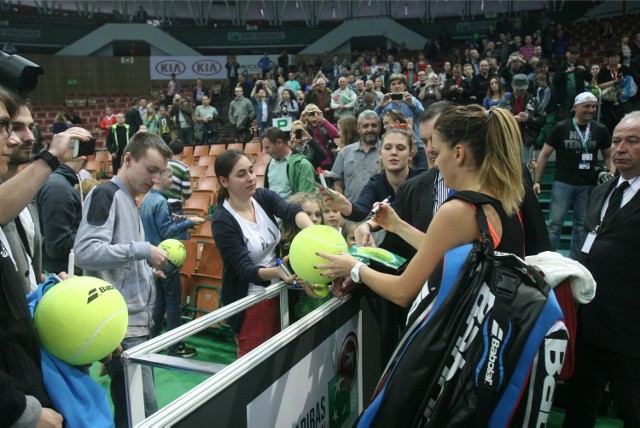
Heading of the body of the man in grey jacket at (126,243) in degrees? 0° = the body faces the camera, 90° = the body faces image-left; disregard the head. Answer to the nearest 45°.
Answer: approximately 315°

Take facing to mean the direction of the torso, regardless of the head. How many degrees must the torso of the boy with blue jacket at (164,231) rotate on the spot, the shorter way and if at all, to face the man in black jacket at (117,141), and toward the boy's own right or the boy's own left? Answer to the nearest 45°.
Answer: approximately 90° to the boy's own left

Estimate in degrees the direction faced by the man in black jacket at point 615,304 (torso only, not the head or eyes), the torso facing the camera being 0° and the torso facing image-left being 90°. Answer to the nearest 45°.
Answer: approximately 45°

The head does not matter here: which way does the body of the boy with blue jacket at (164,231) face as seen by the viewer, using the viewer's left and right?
facing to the right of the viewer

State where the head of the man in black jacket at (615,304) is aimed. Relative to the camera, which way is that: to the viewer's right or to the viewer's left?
to the viewer's left

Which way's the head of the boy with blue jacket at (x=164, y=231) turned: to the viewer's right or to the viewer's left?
to the viewer's right

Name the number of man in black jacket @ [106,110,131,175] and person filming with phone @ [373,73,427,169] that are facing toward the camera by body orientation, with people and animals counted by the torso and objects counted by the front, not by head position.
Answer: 2

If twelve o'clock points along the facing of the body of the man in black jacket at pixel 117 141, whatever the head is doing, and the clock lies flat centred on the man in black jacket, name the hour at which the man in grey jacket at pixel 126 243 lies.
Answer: The man in grey jacket is roughly at 12 o'clock from the man in black jacket.

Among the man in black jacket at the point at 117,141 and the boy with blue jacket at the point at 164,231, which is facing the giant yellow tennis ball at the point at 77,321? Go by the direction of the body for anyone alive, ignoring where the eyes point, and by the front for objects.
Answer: the man in black jacket
